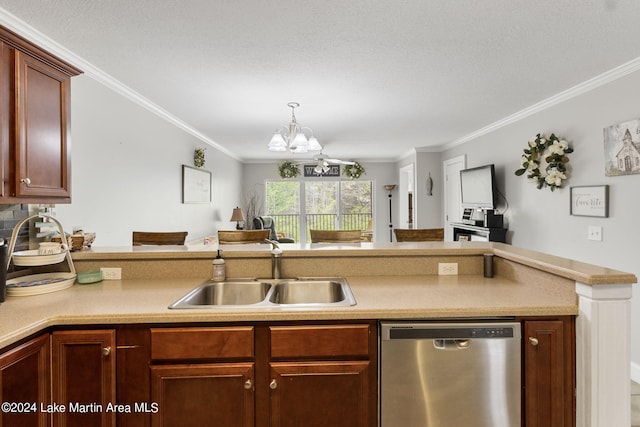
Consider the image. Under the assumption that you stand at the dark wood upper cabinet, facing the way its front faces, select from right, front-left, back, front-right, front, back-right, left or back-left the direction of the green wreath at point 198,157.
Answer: left

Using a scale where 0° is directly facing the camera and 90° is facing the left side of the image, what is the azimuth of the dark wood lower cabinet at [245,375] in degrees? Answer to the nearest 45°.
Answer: approximately 0°

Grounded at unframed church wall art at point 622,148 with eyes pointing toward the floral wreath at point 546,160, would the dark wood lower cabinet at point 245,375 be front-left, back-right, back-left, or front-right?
back-left

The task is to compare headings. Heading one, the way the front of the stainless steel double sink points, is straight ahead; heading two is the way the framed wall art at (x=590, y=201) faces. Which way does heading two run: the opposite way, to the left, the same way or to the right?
to the right

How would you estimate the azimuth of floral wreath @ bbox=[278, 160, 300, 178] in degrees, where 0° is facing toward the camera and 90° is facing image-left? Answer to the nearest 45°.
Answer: approximately 0°

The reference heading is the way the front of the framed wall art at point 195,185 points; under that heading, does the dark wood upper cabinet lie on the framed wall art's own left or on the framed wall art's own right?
on the framed wall art's own right

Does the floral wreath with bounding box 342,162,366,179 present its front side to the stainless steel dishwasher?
yes

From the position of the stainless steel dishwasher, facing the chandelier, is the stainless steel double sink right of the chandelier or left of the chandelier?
left

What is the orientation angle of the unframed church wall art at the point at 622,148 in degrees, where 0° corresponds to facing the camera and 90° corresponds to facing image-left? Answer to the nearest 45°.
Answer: approximately 45°
